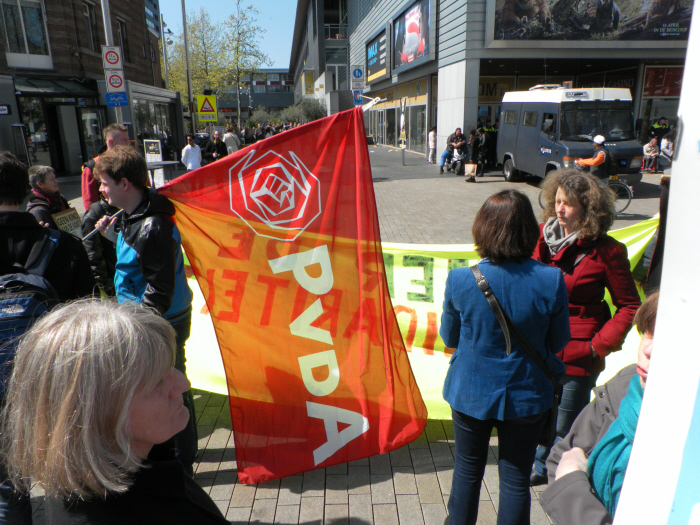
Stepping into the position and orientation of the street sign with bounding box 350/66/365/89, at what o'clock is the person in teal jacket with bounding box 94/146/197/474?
The person in teal jacket is roughly at 12 o'clock from the street sign.

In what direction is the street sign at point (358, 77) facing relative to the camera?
toward the camera

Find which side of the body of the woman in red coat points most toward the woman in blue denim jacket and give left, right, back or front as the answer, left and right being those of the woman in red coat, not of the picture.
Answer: front

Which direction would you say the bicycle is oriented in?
to the viewer's left

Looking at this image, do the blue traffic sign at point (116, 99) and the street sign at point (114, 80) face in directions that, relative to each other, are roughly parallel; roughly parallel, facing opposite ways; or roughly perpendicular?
roughly parallel

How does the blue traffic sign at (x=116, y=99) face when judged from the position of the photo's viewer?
facing the viewer

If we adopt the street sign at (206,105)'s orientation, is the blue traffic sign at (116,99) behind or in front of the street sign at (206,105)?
in front

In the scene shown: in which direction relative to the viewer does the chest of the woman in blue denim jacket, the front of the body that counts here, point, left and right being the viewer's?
facing away from the viewer

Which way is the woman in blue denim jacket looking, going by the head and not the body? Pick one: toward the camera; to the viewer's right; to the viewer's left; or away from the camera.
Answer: away from the camera

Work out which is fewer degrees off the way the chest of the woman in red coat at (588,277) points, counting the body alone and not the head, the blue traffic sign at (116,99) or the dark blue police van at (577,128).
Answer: the blue traffic sign

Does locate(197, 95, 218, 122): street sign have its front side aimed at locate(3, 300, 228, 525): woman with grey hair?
yes

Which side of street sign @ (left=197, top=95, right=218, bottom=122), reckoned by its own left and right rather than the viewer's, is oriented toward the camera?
front

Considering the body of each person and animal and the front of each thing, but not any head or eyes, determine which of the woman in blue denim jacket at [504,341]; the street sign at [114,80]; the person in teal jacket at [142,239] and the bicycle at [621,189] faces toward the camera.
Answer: the street sign

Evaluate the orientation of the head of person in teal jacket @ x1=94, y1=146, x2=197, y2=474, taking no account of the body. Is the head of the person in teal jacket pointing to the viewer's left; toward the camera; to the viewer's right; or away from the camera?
to the viewer's left

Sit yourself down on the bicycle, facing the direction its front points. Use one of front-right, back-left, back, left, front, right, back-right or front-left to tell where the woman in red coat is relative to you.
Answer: left
